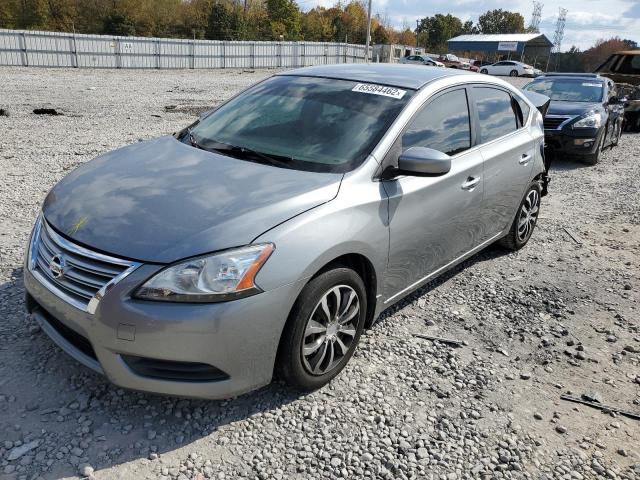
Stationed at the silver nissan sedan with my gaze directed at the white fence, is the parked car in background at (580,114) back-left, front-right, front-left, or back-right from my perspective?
front-right

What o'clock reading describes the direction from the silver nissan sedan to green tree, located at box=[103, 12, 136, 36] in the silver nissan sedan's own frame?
The green tree is roughly at 4 o'clock from the silver nissan sedan.

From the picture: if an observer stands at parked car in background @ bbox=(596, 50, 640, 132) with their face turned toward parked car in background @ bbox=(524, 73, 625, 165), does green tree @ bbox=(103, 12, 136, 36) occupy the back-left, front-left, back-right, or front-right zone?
back-right

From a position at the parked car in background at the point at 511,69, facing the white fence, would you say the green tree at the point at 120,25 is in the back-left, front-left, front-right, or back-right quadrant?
front-right

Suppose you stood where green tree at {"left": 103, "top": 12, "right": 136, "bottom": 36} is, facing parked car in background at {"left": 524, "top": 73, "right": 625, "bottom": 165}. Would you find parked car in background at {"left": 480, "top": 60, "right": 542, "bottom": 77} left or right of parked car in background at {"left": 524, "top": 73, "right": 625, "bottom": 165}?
left

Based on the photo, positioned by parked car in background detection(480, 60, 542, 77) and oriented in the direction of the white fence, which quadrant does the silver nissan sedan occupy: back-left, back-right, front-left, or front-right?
front-left

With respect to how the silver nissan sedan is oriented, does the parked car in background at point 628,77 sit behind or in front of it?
behind

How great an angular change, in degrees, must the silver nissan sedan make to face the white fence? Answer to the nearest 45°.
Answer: approximately 135° to its right

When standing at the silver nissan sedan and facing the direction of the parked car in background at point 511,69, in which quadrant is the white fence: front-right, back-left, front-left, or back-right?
front-left

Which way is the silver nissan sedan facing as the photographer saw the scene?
facing the viewer and to the left of the viewer

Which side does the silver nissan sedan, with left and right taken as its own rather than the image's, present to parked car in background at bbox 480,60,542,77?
back

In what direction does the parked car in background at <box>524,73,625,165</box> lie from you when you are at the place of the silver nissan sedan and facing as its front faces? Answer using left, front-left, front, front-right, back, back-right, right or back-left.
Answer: back
